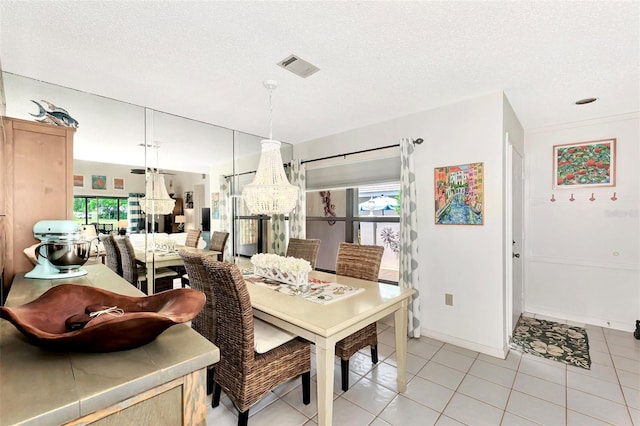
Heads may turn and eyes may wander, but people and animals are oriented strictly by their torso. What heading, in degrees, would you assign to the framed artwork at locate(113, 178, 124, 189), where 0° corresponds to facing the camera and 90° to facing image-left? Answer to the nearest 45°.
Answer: approximately 0°

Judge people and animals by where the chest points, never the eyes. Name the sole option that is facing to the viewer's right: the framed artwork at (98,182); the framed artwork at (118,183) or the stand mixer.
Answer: the stand mixer

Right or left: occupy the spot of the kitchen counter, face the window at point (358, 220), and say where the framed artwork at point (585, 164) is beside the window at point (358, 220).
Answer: right

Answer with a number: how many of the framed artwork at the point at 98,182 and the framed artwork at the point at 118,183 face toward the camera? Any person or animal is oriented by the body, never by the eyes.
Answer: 2

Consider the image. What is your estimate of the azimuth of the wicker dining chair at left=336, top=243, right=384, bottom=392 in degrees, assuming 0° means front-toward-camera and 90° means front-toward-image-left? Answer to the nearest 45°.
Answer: approximately 45°

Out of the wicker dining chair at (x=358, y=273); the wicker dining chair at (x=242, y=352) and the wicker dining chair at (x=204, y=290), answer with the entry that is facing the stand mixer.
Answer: the wicker dining chair at (x=358, y=273)

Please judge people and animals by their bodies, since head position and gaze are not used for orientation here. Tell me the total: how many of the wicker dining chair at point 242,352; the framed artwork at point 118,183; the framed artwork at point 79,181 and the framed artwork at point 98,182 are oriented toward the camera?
3

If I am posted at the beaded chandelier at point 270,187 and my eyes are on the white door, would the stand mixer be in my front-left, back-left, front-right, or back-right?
back-right

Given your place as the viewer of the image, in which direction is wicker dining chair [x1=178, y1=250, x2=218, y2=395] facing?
facing away from the viewer and to the right of the viewer

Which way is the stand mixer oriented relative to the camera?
to the viewer's right
